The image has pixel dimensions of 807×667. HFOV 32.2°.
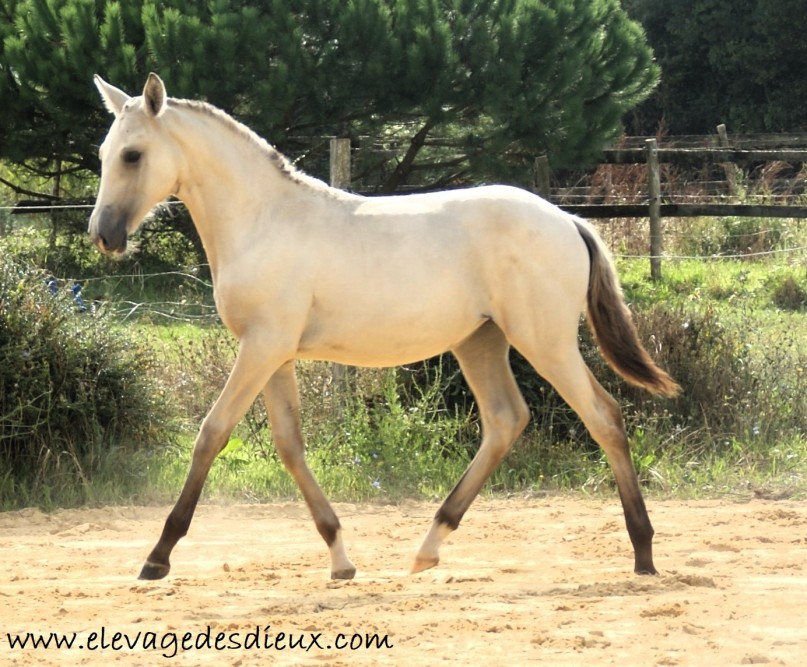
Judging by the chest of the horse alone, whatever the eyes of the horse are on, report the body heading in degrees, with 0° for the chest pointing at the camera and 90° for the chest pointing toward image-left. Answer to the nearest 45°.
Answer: approximately 90°

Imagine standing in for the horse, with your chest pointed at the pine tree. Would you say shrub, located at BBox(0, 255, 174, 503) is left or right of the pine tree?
left

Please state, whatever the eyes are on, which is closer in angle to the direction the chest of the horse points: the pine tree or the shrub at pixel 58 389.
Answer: the shrub

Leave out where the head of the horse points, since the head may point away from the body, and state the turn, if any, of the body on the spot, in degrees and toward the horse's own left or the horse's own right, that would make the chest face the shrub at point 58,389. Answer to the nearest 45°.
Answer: approximately 45° to the horse's own right

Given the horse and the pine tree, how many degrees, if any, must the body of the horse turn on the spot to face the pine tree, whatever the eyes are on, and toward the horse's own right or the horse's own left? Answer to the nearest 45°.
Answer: approximately 90° to the horse's own right
